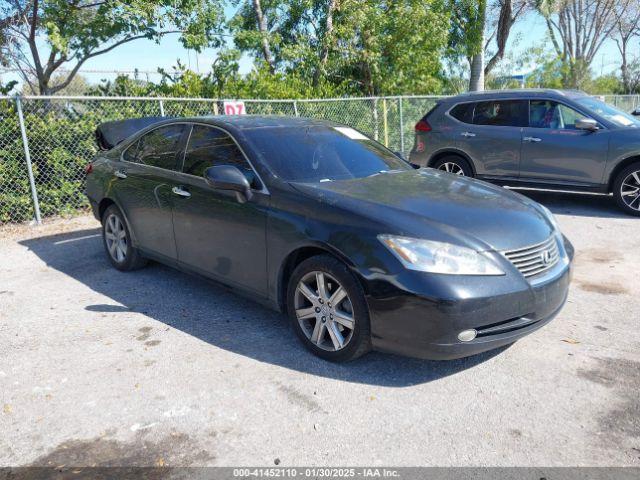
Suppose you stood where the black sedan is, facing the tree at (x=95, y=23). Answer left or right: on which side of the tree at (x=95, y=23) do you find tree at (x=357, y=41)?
right

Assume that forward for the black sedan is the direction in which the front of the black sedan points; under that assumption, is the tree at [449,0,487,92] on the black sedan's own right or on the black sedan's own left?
on the black sedan's own left

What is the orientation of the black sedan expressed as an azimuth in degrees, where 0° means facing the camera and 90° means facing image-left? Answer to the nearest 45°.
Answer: approximately 315°

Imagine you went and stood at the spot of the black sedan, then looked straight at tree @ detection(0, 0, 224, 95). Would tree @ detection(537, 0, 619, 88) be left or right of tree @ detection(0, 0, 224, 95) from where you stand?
right

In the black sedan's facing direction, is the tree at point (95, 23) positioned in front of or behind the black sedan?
behind

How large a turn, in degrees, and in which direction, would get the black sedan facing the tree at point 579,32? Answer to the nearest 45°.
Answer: approximately 90° to its left

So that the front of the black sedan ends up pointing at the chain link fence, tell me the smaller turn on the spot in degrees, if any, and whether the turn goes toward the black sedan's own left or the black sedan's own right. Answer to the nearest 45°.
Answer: approximately 180°
